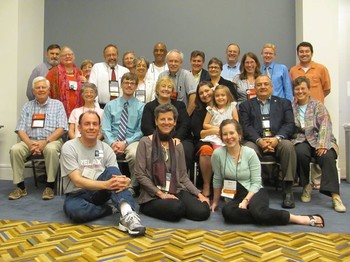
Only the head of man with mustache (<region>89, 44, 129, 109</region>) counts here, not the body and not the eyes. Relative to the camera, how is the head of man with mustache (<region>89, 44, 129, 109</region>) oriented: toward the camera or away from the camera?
toward the camera

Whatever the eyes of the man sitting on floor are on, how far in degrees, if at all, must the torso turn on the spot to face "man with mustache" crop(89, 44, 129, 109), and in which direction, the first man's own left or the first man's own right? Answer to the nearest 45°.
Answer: approximately 135° to the first man's own left

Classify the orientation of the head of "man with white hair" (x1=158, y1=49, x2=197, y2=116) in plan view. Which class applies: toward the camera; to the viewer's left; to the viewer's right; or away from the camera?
toward the camera

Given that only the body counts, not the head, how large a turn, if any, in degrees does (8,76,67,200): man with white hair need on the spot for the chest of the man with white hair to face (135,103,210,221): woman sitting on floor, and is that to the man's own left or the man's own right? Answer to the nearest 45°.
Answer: approximately 45° to the man's own left

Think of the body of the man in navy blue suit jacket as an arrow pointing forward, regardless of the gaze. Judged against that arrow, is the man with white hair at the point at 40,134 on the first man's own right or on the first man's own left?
on the first man's own right

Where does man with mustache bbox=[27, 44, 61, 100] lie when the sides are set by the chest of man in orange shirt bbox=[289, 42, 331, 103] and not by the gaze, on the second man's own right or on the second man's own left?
on the second man's own right

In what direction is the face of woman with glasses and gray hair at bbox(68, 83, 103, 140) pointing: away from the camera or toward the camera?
toward the camera

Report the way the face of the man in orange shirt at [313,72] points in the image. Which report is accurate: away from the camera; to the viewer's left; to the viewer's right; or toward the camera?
toward the camera

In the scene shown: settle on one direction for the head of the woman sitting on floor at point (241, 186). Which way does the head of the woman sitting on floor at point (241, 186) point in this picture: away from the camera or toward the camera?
toward the camera

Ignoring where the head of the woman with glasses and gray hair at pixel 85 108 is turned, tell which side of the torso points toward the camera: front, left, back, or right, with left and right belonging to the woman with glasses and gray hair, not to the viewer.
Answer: front

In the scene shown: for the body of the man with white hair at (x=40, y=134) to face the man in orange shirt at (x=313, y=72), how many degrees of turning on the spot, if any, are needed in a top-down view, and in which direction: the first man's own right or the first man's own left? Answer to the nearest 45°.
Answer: approximately 90° to the first man's own left

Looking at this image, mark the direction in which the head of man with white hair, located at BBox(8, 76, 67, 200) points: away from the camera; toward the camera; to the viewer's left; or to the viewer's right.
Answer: toward the camera

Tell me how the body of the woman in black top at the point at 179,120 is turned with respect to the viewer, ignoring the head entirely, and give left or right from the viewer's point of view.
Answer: facing the viewer
